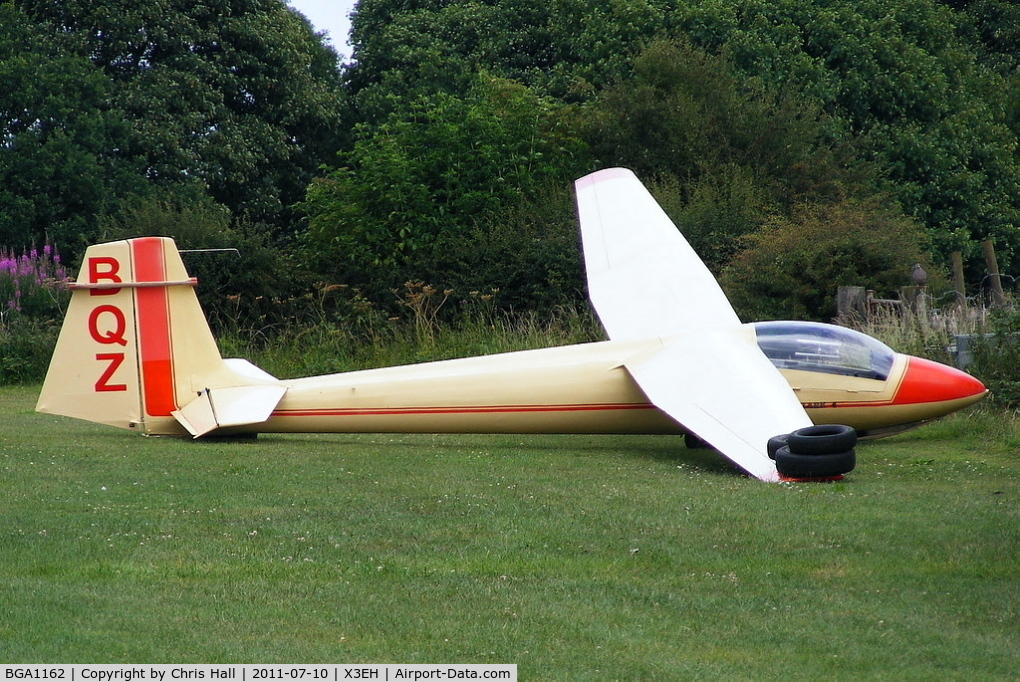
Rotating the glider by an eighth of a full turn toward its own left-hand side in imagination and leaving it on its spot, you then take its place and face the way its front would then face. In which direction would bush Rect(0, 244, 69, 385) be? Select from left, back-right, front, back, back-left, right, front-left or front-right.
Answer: left

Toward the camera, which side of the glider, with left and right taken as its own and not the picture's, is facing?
right

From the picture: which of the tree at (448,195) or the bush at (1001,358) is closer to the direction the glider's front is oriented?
the bush

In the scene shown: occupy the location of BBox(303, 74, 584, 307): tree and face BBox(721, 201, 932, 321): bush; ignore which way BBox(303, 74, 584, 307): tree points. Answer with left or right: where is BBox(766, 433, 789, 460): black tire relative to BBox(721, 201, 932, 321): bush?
right

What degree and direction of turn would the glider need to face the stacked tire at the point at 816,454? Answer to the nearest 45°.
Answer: approximately 45° to its right

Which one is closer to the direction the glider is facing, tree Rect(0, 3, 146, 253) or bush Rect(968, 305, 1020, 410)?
the bush

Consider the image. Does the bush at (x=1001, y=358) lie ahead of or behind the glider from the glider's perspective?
ahead

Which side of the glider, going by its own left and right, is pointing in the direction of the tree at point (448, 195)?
left
